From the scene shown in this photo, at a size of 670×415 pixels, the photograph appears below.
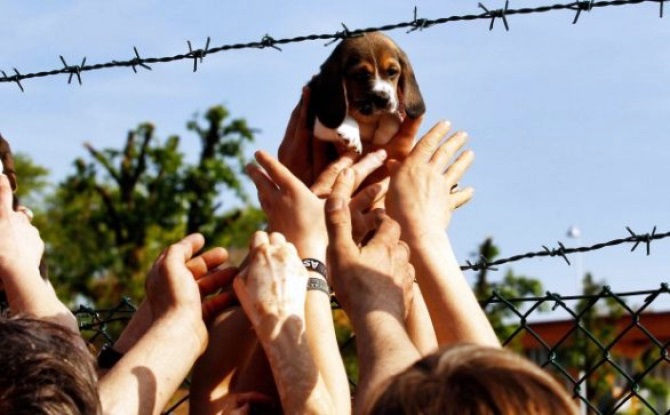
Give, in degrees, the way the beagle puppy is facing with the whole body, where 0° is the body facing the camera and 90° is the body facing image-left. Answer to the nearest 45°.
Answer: approximately 315°
